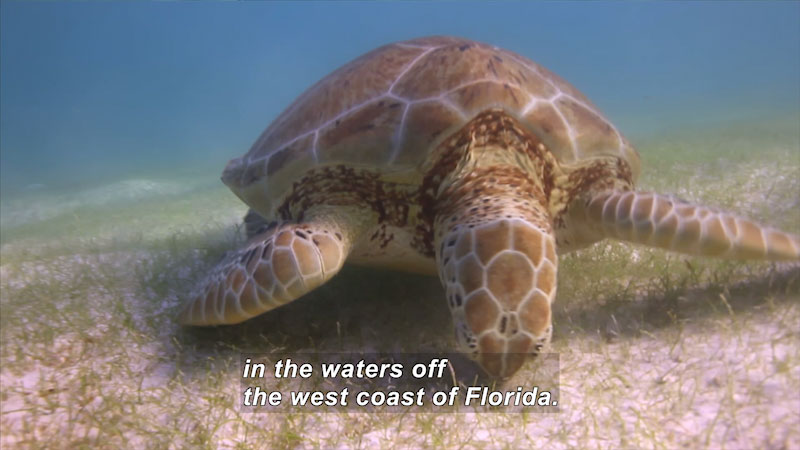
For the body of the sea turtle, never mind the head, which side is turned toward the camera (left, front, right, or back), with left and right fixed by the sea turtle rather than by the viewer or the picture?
front
